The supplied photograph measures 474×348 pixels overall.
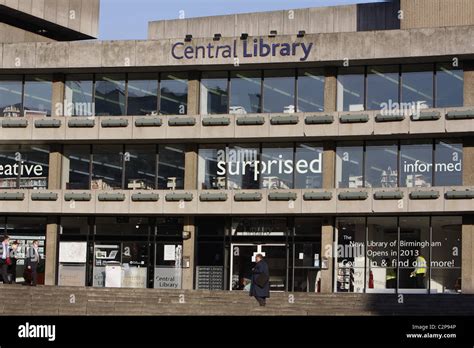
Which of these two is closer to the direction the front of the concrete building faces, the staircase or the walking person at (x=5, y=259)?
the staircase

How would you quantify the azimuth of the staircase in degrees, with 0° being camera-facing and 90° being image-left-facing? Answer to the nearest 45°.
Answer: approximately 0°

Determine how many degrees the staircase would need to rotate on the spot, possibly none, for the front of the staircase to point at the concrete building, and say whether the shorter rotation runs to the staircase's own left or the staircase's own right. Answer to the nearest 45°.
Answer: approximately 180°

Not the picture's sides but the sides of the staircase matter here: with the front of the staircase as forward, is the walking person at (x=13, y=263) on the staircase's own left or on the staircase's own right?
on the staircase's own right

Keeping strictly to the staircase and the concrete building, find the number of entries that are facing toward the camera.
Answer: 2

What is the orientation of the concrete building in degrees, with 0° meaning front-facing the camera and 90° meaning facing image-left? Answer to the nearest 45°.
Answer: approximately 0°

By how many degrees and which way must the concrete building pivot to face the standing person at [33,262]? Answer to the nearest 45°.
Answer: approximately 90° to its right
